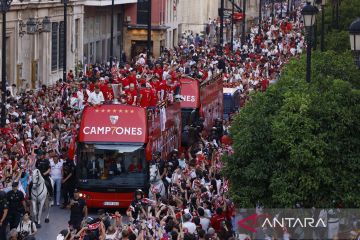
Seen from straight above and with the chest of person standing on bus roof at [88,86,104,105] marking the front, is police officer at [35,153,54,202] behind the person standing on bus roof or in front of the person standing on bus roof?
in front

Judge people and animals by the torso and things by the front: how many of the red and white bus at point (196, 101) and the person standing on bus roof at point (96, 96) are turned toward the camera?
2

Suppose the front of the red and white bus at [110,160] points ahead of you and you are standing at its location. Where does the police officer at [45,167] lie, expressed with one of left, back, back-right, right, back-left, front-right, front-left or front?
right

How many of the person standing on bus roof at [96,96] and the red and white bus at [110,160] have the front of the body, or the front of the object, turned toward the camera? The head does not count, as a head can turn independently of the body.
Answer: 2

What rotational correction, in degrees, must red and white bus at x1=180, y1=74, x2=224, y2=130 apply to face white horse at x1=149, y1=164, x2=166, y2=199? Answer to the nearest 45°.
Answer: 0° — it already faces it

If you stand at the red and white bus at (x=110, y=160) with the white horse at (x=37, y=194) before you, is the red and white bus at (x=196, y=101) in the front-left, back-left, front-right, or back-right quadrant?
back-right

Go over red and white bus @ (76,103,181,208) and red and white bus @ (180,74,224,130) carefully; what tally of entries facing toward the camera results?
2

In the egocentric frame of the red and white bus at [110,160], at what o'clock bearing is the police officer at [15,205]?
The police officer is roughly at 1 o'clock from the red and white bus.

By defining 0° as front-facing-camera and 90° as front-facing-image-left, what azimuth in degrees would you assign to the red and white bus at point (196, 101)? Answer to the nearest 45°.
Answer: approximately 0°
